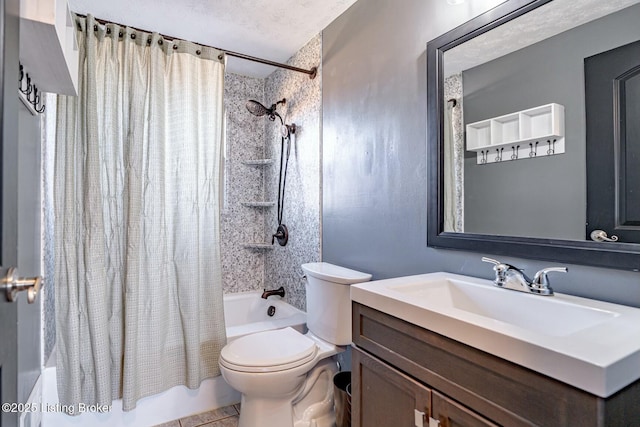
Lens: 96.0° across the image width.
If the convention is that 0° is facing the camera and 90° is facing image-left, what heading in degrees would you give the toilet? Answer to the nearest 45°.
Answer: approximately 45°

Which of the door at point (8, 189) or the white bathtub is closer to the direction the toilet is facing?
the door

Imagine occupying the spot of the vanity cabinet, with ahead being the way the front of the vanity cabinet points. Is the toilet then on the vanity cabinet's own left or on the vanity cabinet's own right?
on the vanity cabinet's own right

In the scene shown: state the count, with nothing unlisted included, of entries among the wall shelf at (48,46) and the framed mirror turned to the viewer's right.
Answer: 1

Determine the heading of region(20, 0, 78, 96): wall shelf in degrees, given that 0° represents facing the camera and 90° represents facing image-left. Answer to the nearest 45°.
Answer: approximately 270°
